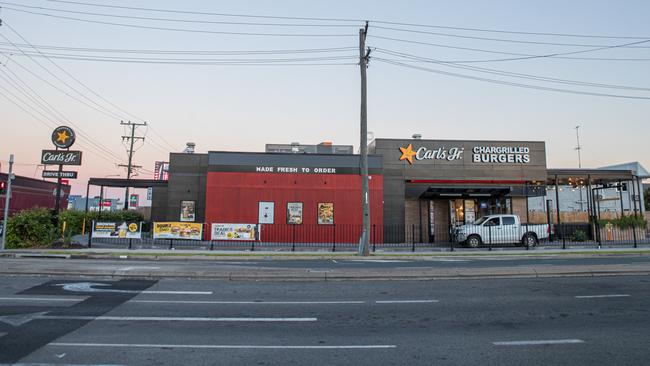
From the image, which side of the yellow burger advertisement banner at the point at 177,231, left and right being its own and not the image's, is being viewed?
front

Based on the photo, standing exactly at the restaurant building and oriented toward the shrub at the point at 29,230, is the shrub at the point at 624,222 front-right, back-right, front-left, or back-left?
back-left

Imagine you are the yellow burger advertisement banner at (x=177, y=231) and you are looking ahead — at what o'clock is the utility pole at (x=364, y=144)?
The utility pole is roughly at 10 o'clock from the yellow burger advertisement banner.

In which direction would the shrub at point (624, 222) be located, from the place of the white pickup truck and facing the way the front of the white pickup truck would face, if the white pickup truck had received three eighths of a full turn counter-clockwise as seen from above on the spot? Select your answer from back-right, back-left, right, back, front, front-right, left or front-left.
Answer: left

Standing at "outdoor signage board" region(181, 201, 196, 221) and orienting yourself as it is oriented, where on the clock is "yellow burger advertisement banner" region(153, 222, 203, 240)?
The yellow burger advertisement banner is roughly at 12 o'clock from the outdoor signage board.

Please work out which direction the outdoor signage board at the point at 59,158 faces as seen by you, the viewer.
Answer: facing the viewer

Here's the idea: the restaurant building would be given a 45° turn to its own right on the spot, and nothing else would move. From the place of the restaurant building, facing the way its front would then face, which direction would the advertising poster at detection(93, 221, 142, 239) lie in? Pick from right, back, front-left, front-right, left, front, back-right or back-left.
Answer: front

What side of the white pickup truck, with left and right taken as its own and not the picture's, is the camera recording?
left

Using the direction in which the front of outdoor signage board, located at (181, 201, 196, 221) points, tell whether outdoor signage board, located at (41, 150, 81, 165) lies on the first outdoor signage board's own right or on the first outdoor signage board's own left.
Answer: on the first outdoor signage board's own right

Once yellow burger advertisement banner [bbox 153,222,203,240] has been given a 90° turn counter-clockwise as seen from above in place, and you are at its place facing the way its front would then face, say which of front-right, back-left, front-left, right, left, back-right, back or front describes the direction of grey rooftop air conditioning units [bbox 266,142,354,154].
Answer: front-left

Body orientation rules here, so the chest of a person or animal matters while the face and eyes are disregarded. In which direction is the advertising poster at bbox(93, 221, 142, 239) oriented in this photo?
toward the camera

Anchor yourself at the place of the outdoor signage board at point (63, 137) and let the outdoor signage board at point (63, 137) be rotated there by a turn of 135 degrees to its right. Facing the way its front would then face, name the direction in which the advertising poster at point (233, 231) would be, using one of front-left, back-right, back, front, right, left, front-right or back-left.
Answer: back

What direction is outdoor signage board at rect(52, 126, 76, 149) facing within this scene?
toward the camera

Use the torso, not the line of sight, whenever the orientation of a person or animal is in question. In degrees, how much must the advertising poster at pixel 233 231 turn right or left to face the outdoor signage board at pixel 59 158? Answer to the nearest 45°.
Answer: approximately 90° to its right
